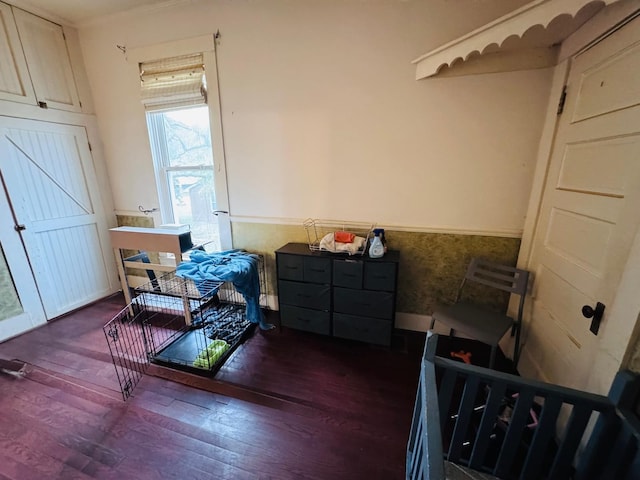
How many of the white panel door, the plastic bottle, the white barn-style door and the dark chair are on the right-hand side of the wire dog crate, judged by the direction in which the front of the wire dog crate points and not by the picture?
1

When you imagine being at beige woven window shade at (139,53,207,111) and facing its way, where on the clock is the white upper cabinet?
The white upper cabinet is roughly at 2 o'clock from the beige woven window shade.

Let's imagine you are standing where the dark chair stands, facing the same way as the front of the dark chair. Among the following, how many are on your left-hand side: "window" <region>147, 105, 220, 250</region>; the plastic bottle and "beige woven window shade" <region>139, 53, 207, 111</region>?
0

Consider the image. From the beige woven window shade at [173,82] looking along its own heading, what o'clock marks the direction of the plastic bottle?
The plastic bottle is roughly at 9 o'clock from the beige woven window shade.

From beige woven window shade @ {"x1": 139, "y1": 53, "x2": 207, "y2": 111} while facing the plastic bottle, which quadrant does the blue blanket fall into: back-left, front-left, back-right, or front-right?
front-right

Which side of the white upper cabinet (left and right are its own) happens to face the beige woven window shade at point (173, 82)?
front

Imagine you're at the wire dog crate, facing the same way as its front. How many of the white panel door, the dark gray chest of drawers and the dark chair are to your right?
0

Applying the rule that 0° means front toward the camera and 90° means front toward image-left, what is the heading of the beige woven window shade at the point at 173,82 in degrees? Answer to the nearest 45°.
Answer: approximately 45°

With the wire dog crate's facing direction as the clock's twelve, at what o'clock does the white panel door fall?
The white panel door is roughly at 9 o'clock from the wire dog crate.

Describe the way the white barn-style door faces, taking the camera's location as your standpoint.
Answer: facing the viewer and to the right of the viewer

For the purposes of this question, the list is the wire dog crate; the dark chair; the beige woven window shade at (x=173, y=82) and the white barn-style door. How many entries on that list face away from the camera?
0

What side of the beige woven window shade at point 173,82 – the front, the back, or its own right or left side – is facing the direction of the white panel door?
left

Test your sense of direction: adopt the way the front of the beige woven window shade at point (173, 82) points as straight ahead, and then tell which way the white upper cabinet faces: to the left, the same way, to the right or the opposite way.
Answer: to the left

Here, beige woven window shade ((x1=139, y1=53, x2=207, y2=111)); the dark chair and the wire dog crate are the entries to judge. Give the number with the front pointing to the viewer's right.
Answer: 0

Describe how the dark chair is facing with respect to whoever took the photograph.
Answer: facing the viewer and to the left of the viewer
